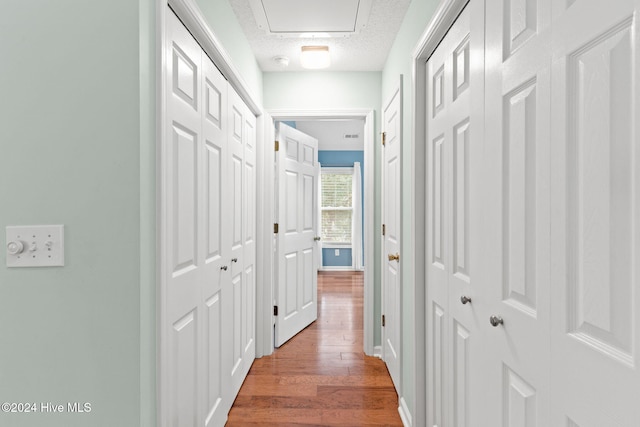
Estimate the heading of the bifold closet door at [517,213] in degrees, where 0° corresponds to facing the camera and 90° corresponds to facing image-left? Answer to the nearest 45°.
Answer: approximately 45°

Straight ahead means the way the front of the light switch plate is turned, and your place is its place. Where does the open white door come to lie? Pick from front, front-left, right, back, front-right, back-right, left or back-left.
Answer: back-left

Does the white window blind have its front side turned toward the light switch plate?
yes

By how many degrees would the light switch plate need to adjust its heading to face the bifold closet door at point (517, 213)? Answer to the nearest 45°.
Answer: approximately 45° to its left

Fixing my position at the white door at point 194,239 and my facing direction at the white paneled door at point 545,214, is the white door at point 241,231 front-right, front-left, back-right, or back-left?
back-left

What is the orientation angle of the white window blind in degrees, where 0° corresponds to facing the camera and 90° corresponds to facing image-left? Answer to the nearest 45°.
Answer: approximately 0°
